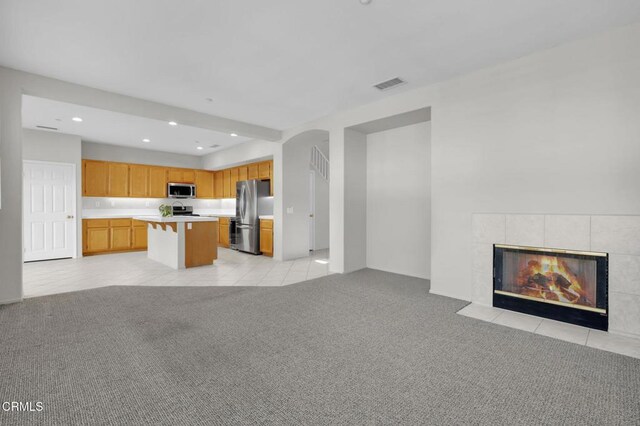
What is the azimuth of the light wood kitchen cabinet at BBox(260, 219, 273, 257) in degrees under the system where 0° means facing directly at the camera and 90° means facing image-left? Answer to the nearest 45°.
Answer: approximately 45°

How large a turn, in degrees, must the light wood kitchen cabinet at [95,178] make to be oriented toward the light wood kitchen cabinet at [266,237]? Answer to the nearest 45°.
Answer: approximately 45° to its left

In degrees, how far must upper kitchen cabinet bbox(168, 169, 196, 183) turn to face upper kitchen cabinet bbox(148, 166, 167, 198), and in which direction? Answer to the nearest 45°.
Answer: approximately 90° to its right

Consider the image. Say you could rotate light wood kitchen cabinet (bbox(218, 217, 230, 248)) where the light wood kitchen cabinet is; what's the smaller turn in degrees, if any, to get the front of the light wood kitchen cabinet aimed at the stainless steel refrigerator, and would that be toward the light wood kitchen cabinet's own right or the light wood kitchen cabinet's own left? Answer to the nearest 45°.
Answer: approximately 45° to the light wood kitchen cabinet's own left

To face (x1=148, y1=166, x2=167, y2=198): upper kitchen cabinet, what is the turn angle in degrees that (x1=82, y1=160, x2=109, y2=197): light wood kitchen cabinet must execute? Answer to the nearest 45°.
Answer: approximately 90° to its left

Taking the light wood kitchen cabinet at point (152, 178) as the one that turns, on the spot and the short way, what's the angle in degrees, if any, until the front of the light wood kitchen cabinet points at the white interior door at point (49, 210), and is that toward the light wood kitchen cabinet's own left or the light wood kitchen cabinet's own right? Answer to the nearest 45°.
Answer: approximately 45° to the light wood kitchen cabinet's own right

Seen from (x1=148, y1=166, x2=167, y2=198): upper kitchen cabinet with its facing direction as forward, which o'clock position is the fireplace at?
The fireplace is roughly at 11 o'clock from the upper kitchen cabinet.

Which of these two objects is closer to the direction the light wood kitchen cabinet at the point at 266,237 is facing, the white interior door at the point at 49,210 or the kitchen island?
the kitchen island

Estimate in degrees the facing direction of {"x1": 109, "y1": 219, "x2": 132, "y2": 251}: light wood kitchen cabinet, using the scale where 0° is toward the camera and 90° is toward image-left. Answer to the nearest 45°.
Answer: approximately 0°

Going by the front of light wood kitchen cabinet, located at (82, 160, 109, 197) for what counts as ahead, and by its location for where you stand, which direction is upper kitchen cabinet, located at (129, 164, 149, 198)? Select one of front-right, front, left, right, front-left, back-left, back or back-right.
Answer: left
